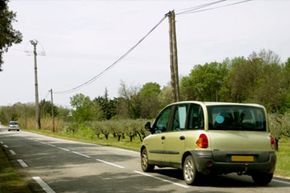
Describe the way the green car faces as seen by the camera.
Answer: facing away from the viewer and to the left of the viewer

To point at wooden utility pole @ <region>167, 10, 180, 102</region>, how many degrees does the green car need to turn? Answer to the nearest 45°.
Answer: approximately 45° to its right
